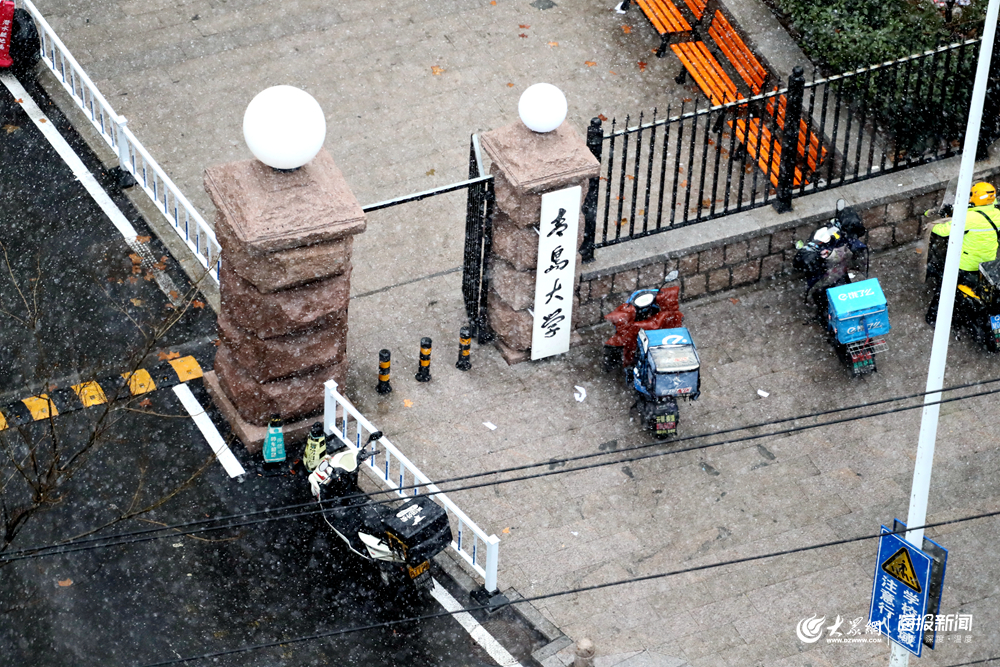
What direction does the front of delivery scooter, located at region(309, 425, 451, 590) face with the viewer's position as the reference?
facing away from the viewer and to the left of the viewer

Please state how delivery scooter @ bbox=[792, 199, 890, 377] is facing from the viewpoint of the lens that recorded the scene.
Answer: facing away from the viewer and to the left of the viewer

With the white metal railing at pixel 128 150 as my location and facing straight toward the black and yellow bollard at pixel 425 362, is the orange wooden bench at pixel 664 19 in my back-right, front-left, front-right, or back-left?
front-left

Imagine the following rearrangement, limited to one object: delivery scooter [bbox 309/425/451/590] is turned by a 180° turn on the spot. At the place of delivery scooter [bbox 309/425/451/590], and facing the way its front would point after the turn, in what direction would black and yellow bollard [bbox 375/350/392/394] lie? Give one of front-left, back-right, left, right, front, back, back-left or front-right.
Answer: back-left

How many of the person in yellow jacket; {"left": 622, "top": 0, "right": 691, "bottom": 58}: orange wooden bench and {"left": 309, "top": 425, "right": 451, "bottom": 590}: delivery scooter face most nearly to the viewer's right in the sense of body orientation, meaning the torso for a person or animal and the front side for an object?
0

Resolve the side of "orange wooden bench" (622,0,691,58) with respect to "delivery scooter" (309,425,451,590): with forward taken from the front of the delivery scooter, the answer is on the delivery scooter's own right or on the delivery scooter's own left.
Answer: on the delivery scooter's own right

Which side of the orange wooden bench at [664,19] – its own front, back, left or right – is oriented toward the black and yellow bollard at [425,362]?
front

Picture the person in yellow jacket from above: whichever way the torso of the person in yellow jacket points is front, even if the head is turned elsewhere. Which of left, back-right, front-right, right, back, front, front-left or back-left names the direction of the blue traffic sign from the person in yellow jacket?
back-left

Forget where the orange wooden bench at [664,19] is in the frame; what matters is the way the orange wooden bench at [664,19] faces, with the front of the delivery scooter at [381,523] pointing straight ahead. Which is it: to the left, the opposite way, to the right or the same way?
to the left

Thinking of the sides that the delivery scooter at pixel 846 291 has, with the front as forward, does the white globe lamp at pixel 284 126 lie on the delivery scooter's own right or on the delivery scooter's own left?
on the delivery scooter's own left

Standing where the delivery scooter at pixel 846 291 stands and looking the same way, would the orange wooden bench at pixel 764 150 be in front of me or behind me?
in front
